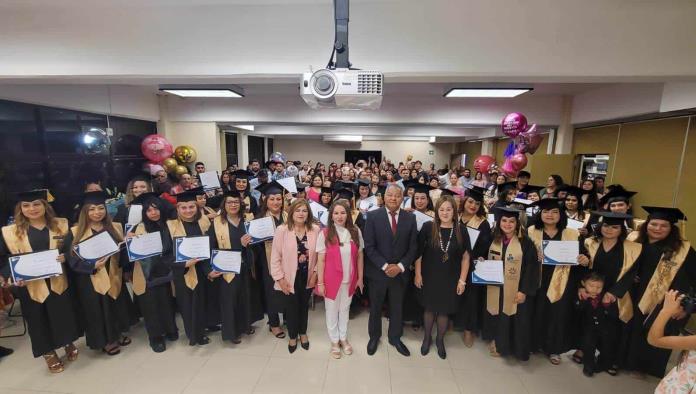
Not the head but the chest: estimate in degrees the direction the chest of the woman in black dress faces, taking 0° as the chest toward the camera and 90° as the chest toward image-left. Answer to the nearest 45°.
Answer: approximately 0°

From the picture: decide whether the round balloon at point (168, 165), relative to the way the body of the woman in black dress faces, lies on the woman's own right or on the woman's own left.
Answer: on the woman's own right

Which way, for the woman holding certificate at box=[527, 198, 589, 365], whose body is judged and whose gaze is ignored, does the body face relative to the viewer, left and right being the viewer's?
facing the viewer

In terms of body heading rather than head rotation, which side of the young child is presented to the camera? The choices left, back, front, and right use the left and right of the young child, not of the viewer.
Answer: front

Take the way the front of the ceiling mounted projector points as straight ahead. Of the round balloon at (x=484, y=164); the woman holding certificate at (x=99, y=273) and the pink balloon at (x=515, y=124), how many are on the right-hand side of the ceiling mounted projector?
1

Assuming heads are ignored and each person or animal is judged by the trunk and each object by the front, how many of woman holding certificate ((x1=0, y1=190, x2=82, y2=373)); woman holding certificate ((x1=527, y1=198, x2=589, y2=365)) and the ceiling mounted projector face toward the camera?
3

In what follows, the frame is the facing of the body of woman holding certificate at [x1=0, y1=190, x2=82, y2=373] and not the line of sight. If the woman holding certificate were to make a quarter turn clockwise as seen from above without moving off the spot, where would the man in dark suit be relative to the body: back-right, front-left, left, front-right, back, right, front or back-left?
back-left

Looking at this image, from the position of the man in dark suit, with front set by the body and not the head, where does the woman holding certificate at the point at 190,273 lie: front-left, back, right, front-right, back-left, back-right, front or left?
right

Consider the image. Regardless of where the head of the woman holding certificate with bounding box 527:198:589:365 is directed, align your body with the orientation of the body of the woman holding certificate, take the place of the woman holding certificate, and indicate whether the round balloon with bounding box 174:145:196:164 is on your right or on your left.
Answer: on your right

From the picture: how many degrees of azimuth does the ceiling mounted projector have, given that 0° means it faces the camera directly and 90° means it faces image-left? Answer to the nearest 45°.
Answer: approximately 0°

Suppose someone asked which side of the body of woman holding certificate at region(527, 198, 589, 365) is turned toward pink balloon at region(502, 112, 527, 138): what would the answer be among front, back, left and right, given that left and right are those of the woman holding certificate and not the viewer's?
back
